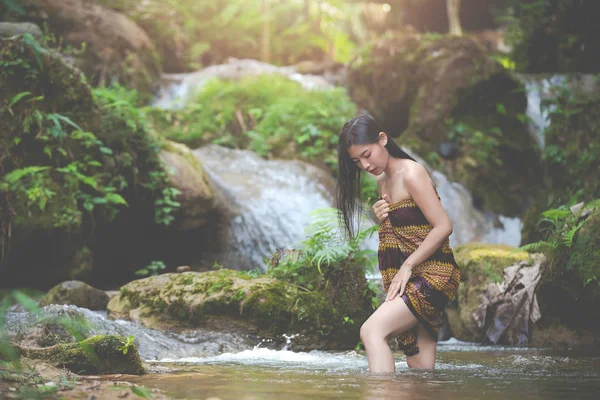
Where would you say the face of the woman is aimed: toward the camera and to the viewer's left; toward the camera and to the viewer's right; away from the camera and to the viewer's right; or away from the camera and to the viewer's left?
toward the camera and to the viewer's left

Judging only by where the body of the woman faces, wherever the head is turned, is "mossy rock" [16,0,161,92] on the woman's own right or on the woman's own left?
on the woman's own right

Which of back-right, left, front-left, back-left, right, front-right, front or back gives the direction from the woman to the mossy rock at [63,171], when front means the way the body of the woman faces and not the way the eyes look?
right

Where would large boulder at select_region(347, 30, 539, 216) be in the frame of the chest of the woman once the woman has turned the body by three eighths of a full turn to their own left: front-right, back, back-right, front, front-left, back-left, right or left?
left

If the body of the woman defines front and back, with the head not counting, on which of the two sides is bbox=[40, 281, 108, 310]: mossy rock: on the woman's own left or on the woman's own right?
on the woman's own right

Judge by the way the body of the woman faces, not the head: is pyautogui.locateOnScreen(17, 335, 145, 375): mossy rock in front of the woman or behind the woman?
in front

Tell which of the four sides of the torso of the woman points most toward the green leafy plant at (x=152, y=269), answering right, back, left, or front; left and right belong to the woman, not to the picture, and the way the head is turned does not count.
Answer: right
